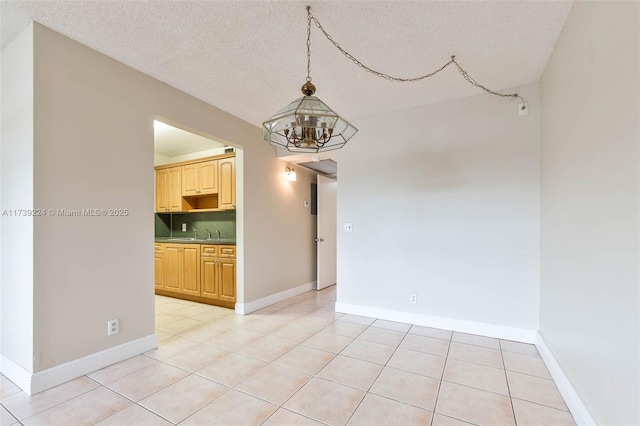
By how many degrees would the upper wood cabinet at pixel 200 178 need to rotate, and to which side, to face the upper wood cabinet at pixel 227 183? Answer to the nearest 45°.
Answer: approximately 90° to its left

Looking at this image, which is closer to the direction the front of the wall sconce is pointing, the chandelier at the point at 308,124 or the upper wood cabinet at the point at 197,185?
the chandelier

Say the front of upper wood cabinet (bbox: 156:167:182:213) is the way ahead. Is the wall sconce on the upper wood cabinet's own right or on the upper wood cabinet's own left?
on the upper wood cabinet's own left

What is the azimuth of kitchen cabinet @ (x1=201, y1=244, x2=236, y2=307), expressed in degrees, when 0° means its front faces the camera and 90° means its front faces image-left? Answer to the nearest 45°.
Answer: approximately 45°

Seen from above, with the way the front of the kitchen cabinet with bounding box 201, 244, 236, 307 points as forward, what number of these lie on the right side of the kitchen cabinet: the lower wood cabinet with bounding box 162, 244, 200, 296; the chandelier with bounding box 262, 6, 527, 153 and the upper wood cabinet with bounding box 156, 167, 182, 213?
2

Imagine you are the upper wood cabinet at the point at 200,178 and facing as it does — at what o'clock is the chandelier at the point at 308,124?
The chandelier is roughly at 10 o'clock from the upper wood cabinet.
